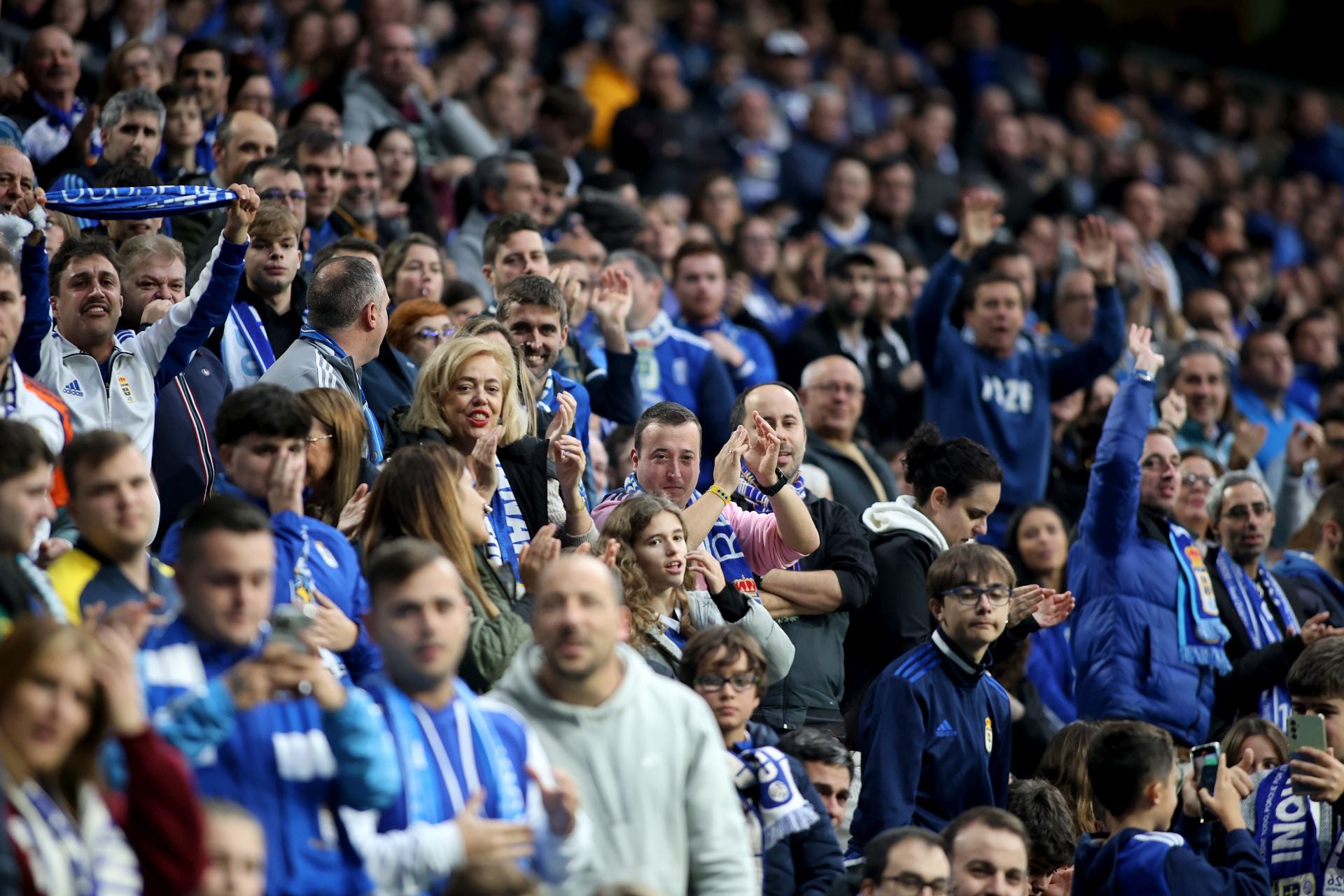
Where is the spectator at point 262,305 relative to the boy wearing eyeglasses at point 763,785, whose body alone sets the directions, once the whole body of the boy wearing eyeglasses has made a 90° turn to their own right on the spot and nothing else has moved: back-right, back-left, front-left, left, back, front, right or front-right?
front-right

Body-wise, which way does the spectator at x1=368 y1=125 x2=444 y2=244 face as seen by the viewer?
toward the camera

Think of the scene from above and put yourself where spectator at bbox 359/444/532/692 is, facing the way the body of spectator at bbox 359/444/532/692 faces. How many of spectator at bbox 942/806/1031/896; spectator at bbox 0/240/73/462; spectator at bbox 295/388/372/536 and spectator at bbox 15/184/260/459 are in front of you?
1

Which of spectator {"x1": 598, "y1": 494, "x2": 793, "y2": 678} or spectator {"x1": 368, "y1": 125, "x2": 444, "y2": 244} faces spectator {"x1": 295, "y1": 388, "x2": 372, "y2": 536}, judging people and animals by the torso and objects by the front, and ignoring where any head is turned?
spectator {"x1": 368, "y1": 125, "x2": 444, "y2": 244}

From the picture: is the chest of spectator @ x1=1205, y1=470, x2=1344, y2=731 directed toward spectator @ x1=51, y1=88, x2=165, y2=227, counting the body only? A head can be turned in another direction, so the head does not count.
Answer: no

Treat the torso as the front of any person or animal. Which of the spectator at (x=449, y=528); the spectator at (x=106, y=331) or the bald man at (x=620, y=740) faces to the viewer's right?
the spectator at (x=449, y=528)

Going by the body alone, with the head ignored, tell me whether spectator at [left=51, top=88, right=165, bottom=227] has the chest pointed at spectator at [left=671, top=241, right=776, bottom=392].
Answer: no

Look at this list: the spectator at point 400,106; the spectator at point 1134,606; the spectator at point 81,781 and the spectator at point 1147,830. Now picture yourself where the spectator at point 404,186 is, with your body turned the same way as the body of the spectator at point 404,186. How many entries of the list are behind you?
1

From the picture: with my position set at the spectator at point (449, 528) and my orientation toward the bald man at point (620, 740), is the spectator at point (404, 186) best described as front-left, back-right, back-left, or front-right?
back-left

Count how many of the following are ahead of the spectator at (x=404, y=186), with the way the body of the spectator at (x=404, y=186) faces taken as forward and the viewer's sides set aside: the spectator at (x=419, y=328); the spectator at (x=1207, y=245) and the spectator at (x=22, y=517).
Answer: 2

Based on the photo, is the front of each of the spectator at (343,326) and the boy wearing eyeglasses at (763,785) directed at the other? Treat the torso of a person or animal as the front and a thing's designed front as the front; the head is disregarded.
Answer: no

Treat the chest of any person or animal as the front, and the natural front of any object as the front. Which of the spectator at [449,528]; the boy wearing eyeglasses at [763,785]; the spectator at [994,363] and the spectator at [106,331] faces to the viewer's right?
the spectator at [449,528]

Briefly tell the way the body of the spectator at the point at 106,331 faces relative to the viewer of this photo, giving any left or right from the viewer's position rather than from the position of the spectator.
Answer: facing the viewer

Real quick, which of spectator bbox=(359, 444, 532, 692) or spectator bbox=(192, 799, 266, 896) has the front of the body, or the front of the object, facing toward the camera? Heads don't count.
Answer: spectator bbox=(192, 799, 266, 896)

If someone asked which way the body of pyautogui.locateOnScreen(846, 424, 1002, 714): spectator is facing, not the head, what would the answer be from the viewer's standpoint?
to the viewer's right

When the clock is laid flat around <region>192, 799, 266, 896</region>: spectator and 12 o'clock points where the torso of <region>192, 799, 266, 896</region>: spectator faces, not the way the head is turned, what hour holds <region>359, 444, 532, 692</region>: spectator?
<region>359, 444, 532, 692</region>: spectator is roughly at 7 o'clock from <region>192, 799, 266, 896</region>: spectator.

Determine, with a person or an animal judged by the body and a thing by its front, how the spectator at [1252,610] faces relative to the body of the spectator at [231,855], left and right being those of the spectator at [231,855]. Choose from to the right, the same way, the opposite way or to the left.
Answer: the same way

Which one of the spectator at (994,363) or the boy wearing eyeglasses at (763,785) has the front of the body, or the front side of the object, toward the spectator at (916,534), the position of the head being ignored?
the spectator at (994,363)

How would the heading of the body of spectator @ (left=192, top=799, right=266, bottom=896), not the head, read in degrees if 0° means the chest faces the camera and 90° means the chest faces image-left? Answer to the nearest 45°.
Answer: approximately 0°

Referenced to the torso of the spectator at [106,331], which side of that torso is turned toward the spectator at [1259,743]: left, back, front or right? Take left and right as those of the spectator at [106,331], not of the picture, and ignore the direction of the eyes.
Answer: left

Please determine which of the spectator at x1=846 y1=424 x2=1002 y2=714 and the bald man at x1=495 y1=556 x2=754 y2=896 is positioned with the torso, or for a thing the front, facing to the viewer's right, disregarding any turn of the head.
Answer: the spectator
